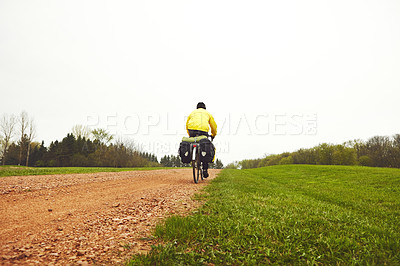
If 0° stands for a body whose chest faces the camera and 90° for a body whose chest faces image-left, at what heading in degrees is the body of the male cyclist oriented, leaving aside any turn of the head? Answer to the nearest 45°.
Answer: approximately 180°
